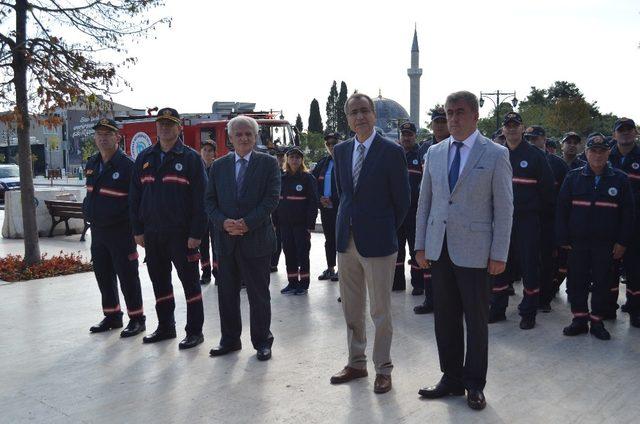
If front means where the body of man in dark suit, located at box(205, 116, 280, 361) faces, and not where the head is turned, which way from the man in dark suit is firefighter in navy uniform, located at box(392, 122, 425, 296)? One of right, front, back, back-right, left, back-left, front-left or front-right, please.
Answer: back-left

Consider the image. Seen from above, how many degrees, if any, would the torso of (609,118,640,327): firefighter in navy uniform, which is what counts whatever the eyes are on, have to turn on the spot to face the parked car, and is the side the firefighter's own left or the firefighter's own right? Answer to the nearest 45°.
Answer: approximately 90° to the firefighter's own right

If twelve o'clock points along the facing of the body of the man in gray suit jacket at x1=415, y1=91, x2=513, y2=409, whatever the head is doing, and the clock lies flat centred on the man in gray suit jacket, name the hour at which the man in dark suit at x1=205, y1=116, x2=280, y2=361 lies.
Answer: The man in dark suit is roughly at 2 o'clock from the man in gray suit jacket.

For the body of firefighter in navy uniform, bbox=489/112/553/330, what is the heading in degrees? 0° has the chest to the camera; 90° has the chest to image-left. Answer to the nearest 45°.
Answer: approximately 45°

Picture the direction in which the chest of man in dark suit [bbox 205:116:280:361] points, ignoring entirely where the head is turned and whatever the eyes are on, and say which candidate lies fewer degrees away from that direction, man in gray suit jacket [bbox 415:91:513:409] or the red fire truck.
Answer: the man in gray suit jacket

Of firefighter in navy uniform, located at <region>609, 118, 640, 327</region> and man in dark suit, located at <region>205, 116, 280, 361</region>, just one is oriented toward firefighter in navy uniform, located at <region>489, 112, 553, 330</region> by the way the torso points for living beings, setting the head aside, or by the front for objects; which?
firefighter in navy uniform, located at <region>609, 118, 640, 327</region>

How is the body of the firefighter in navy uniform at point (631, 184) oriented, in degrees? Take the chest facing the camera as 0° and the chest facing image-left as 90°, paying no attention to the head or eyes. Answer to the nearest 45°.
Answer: approximately 45°

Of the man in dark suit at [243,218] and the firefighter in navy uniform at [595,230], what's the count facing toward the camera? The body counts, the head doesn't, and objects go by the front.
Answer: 2

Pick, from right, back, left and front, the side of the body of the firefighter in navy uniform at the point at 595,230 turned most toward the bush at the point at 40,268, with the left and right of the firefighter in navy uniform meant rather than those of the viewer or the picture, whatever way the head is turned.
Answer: right

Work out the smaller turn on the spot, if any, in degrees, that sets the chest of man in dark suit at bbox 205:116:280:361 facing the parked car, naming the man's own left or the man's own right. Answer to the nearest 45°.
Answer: approximately 135° to the man's own right

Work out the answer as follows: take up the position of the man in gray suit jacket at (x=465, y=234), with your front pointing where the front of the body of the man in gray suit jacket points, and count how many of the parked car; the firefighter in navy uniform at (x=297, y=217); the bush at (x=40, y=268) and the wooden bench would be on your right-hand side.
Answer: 4

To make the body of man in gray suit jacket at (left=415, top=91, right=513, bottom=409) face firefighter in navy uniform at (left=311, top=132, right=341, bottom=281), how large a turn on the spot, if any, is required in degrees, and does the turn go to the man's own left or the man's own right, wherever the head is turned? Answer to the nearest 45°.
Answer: approximately 90° to the man's own right

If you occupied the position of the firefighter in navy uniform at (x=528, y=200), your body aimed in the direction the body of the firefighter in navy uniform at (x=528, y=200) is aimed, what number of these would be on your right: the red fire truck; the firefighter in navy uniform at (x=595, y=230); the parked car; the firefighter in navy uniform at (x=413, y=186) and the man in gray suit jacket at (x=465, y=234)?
3
